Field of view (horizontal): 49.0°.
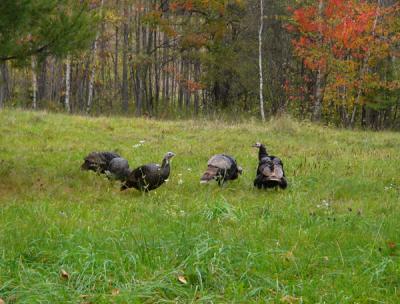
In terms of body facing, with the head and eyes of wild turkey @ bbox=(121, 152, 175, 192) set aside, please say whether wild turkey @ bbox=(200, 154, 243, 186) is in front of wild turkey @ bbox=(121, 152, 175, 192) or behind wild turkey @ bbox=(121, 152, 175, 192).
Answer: in front

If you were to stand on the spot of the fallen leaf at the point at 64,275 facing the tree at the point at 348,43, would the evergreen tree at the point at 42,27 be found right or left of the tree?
left

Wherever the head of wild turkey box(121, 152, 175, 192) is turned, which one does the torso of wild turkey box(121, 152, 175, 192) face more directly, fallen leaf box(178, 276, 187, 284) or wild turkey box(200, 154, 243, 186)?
the wild turkey

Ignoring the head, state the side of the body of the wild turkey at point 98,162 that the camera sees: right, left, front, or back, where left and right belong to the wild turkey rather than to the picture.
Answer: right

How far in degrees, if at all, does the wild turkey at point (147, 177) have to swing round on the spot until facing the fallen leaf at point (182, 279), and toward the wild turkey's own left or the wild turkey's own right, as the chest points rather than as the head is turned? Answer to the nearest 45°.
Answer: approximately 90° to the wild turkey's own right

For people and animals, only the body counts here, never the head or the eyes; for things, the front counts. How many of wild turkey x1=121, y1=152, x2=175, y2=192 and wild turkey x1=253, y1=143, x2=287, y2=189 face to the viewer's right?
1

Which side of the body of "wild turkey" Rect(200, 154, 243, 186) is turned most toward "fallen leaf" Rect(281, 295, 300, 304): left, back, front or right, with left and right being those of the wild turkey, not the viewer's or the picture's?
right

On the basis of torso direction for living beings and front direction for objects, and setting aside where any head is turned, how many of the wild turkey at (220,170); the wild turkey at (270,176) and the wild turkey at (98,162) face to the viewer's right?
2

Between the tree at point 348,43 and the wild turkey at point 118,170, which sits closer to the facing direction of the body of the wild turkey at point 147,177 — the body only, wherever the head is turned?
the tree

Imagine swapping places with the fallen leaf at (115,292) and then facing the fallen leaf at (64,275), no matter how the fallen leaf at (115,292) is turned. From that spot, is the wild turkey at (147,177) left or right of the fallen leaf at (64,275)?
right

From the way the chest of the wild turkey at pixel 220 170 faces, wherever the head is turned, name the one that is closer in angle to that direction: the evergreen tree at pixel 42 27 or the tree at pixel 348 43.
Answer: the tree
